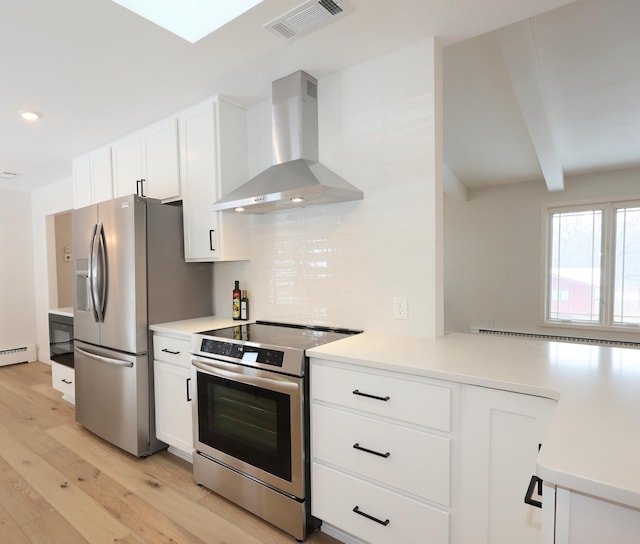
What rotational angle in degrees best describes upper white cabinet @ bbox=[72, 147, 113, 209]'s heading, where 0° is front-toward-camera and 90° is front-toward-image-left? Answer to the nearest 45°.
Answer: approximately 45°

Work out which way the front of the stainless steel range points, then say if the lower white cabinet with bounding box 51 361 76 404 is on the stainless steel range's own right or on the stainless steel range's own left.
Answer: on the stainless steel range's own right

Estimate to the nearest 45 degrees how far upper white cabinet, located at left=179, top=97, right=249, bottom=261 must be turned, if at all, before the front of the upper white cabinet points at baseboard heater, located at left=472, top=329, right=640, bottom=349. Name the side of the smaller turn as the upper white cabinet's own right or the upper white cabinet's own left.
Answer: approximately 135° to the upper white cabinet's own left

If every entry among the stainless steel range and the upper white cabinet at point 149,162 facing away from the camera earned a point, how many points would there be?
0

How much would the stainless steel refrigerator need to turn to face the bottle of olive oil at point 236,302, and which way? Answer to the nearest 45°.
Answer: approximately 135° to its left

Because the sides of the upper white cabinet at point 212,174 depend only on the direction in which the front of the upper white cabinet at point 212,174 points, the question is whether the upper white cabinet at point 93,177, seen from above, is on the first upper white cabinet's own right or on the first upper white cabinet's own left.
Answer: on the first upper white cabinet's own right

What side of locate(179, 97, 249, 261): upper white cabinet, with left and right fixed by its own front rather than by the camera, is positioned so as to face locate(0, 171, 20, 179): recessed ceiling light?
right

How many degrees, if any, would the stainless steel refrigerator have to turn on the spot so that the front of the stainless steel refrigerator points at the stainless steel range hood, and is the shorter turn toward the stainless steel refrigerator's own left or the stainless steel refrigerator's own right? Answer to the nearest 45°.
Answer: approximately 90° to the stainless steel refrigerator's own left

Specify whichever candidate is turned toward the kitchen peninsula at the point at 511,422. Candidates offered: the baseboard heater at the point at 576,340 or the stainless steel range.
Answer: the baseboard heater

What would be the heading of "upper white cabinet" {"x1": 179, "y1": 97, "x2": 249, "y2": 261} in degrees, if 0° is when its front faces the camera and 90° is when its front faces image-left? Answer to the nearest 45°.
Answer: approximately 45°

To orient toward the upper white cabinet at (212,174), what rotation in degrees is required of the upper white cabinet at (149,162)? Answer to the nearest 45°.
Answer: approximately 90° to its left

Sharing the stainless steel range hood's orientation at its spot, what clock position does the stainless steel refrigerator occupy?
The stainless steel refrigerator is roughly at 2 o'clock from the stainless steel range hood.
